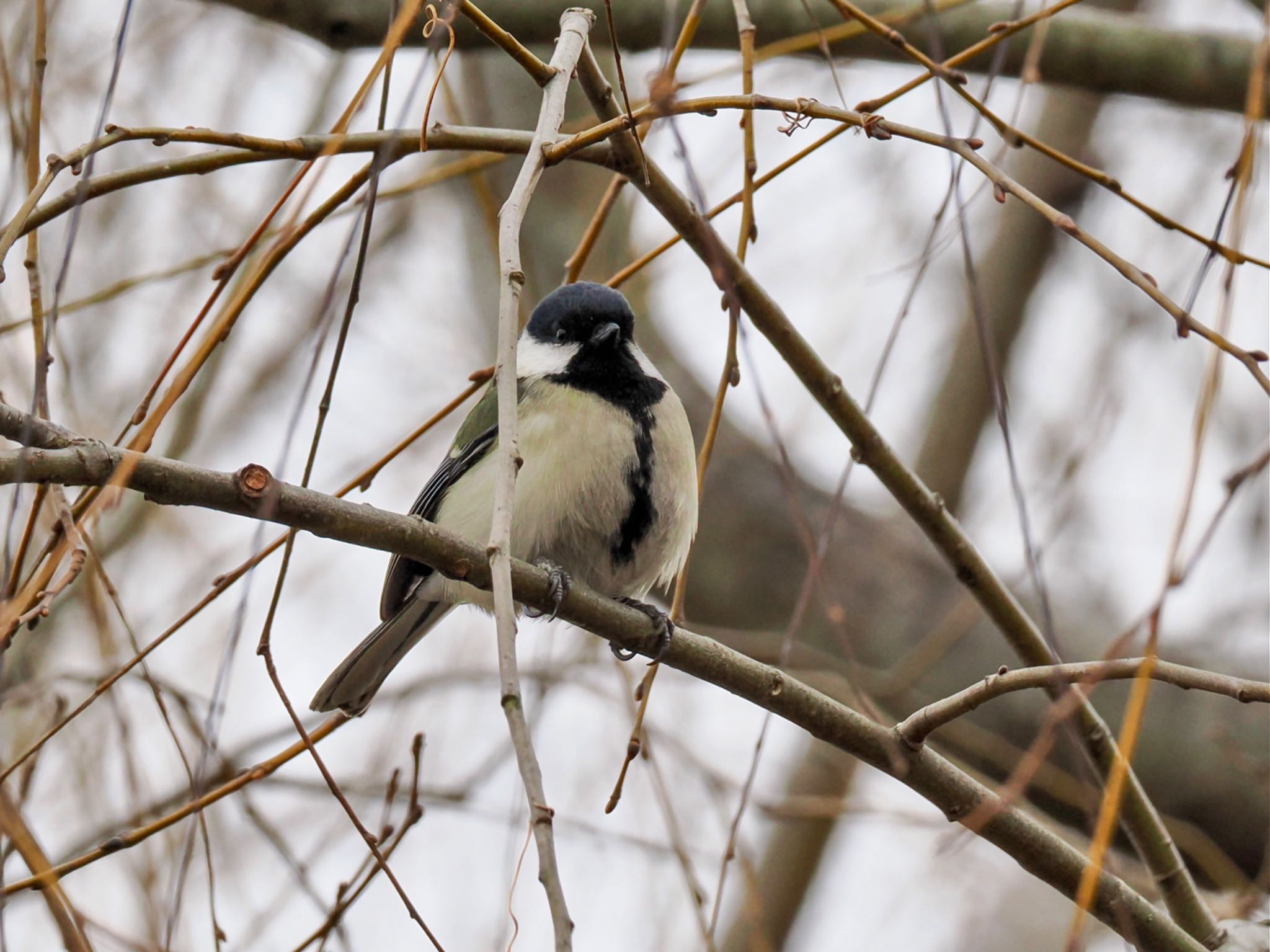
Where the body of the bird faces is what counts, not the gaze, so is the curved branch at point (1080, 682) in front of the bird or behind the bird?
in front

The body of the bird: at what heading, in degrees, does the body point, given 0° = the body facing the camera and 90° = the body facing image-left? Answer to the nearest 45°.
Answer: approximately 315°

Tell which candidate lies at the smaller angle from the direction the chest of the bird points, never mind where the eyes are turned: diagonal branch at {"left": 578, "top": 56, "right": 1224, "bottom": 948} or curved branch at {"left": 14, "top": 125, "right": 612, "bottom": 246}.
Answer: the diagonal branch

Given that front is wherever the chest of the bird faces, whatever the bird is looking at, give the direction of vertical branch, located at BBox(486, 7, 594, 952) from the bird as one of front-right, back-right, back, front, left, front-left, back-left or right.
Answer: front-right
